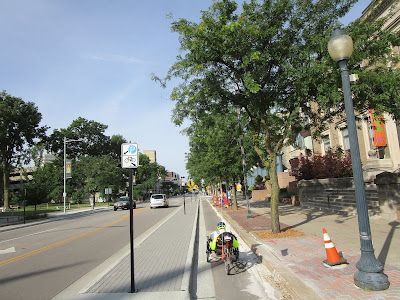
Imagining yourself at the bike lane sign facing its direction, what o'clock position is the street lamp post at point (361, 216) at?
The street lamp post is roughly at 10 o'clock from the bike lane sign.

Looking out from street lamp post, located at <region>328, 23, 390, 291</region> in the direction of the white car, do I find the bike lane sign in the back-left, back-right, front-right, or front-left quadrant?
front-left

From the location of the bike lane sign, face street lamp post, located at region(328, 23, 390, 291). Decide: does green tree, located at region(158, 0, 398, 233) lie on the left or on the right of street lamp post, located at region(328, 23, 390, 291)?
left

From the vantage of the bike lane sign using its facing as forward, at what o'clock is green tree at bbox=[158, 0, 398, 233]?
The green tree is roughly at 8 o'clock from the bike lane sign.

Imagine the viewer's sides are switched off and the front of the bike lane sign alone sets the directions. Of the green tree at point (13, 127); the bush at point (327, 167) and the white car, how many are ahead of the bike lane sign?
0

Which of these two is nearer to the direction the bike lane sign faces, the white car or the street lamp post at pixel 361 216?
the street lamp post

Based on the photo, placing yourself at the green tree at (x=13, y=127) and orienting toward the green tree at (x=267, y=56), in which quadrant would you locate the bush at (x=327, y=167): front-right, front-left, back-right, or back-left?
front-left

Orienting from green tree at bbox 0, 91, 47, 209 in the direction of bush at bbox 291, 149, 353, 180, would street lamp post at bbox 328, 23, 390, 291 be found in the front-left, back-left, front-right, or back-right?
front-right

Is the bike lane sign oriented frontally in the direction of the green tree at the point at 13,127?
no

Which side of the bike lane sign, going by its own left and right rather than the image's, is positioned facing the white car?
back

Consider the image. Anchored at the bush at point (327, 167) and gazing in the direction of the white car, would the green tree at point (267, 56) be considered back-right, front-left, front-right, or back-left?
back-left

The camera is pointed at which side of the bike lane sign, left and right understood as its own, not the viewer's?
front

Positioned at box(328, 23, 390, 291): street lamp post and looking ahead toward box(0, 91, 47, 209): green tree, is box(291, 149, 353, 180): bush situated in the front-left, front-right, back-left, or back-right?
front-right

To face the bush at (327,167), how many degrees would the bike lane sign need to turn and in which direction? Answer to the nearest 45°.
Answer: approximately 135° to its left

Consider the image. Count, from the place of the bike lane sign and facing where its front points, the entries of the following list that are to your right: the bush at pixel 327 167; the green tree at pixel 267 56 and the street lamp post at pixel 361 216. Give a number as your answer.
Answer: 0
